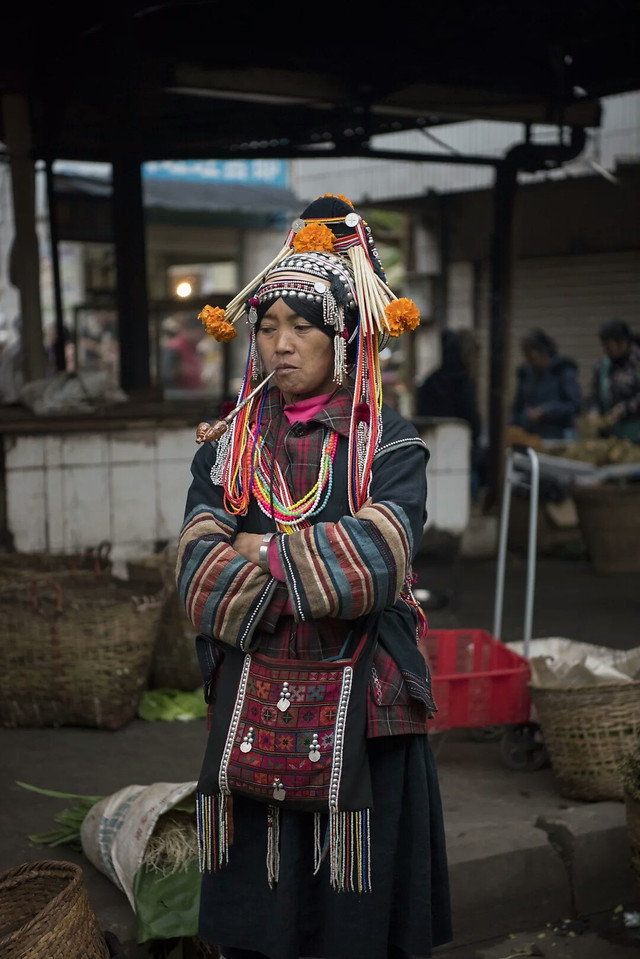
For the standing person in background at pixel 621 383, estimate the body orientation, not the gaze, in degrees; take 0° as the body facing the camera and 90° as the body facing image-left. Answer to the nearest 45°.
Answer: approximately 45°

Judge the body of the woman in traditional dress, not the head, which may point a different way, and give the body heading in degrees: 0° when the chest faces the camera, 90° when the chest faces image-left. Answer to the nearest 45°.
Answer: approximately 45°

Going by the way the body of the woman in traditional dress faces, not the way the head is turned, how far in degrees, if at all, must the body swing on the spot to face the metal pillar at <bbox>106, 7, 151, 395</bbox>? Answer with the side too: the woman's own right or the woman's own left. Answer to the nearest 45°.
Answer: approximately 135° to the woman's own right

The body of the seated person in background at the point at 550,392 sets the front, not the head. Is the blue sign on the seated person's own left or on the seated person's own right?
on the seated person's own right

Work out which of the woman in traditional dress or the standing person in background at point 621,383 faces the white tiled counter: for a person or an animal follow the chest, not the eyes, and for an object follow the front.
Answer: the standing person in background

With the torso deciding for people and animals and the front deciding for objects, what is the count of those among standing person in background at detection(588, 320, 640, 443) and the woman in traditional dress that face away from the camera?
0

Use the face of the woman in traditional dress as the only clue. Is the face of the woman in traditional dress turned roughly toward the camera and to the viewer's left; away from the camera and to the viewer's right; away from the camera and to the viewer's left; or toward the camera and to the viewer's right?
toward the camera and to the viewer's left

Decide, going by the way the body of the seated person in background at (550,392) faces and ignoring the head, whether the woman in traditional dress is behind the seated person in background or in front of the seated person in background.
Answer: in front

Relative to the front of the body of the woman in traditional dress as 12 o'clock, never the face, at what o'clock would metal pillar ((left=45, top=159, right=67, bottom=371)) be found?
The metal pillar is roughly at 4 o'clock from the woman in traditional dress.
